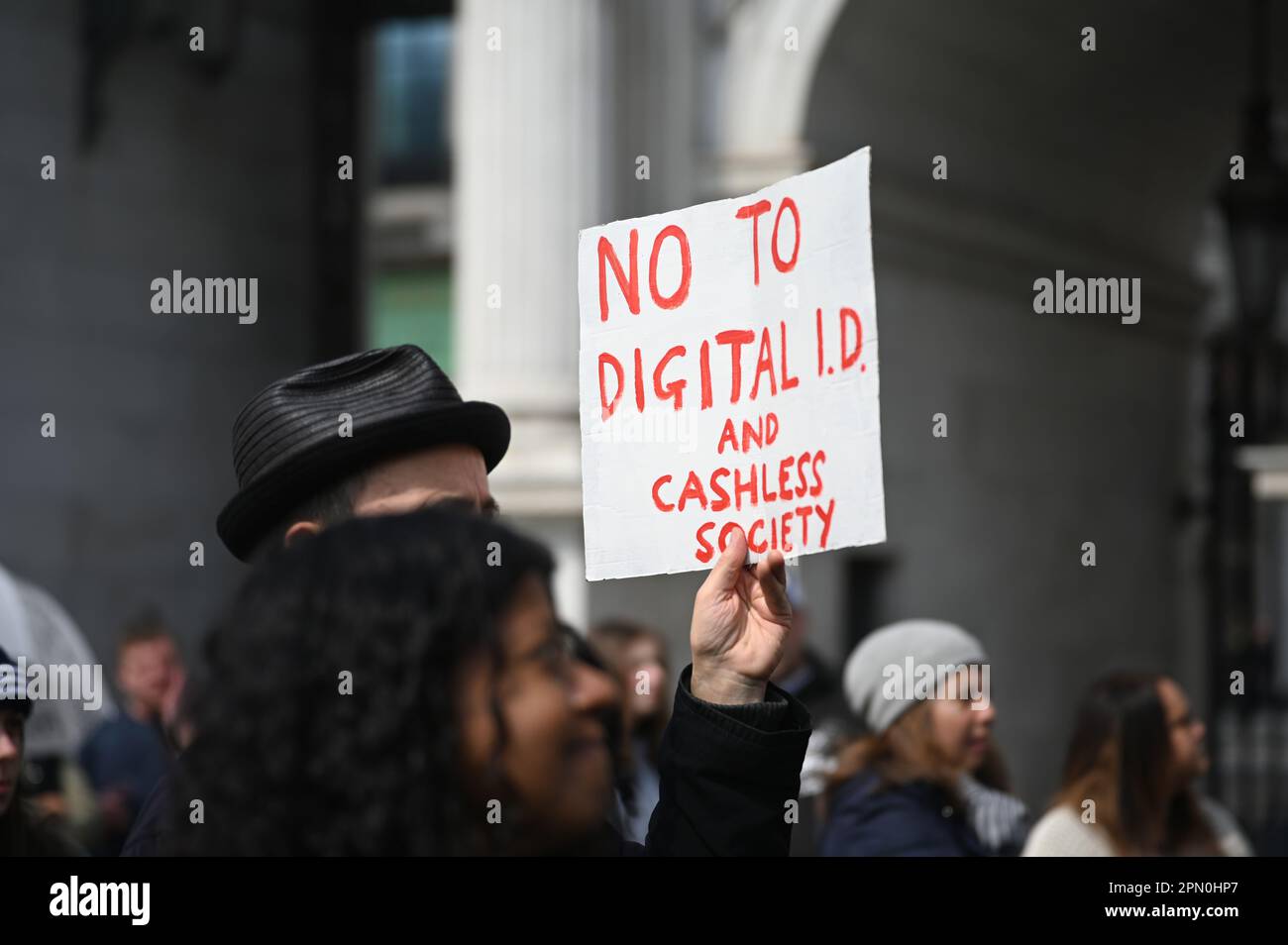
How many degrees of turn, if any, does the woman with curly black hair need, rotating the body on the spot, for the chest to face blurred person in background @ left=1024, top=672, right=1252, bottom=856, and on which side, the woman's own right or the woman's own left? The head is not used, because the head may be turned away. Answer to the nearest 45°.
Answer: approximately 45° to the woman's own left

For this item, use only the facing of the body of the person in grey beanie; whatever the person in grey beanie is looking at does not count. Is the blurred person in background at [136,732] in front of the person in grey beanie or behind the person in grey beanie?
behind

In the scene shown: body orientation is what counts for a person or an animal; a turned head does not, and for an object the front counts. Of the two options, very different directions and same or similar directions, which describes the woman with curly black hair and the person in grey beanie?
same or similar directions

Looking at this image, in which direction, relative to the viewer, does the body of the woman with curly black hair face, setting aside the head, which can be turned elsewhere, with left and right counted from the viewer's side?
facing to the right of the viewer

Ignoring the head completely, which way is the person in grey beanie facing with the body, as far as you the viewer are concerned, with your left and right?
facing to the right of the viewer

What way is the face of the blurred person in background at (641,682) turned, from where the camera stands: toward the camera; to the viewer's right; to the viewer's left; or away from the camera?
toward the camera

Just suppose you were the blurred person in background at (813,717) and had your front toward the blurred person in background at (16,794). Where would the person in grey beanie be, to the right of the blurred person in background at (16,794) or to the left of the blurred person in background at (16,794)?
left

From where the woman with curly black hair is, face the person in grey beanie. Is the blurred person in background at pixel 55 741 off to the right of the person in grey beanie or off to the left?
left

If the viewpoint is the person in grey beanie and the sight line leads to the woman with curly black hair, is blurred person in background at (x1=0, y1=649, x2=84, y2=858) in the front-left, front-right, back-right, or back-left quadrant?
front-right

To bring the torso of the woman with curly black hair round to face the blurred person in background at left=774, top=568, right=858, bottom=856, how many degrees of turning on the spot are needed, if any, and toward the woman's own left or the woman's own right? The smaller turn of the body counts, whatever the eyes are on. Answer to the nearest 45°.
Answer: approximately 90° to the woman's own left

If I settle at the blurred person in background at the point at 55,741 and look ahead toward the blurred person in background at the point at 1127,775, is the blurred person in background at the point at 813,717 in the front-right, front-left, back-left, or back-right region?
front-left

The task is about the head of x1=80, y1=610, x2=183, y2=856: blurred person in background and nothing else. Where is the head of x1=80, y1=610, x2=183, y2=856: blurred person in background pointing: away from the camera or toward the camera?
toward the camera
